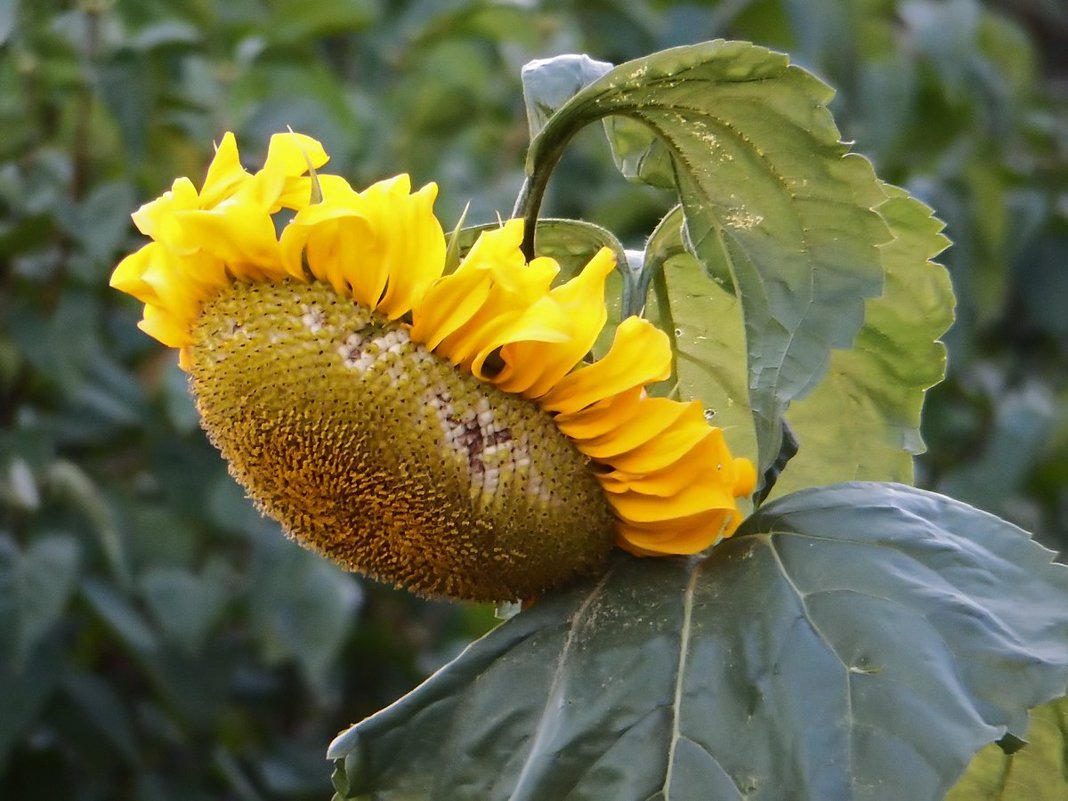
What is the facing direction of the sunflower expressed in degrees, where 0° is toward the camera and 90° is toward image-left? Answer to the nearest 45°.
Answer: approximately 45°

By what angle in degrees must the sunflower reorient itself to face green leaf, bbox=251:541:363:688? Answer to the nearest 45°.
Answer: approximately 135° to its right

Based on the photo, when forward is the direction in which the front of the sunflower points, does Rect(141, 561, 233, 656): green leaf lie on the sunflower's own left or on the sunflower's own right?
on the sunflower's own right

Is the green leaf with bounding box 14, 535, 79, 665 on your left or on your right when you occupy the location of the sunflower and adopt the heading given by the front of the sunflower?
on your right
